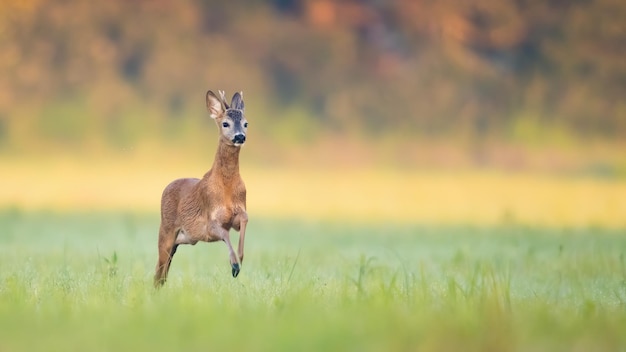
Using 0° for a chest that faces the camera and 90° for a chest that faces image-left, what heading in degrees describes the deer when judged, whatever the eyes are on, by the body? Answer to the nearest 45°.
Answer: approximately 315°
